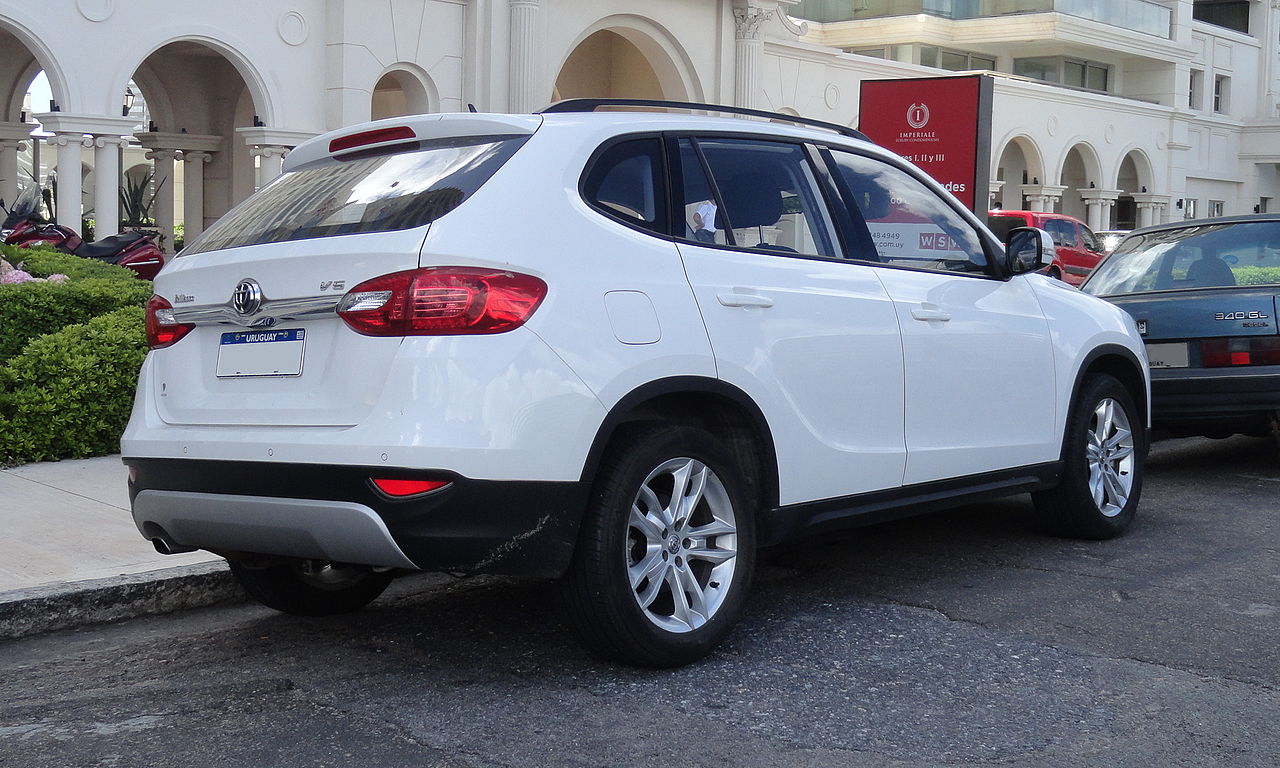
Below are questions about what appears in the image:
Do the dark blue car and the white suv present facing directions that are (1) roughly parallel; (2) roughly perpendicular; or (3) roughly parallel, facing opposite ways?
roughly parallel

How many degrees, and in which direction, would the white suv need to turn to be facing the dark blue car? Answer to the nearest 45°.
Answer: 0° — it already faces it

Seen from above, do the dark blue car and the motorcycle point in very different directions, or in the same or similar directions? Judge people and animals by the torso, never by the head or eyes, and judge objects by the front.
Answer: very different directions

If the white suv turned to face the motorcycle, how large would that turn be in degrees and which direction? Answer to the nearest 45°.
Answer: approximately 90° to its left

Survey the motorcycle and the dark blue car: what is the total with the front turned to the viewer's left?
1

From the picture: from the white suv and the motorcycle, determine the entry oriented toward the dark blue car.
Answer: the white suv

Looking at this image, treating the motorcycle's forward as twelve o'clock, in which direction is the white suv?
The white suv is roughly at 9 o'clock from the motorcycle.

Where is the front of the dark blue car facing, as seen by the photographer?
facing away from the viewer and to the right of the viewer

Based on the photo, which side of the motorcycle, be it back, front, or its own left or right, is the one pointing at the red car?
back

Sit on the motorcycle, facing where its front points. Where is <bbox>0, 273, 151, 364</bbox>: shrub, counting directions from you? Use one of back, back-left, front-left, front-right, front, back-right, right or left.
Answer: left

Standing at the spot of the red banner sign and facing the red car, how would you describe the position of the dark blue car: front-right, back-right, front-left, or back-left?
back-right

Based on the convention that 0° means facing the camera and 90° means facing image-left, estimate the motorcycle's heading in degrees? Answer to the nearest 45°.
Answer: approximately 90°

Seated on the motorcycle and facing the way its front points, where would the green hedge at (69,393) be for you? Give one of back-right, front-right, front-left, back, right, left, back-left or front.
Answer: left

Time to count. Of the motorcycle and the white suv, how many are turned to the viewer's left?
1

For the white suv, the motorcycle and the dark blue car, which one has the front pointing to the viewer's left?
the motorcycle
